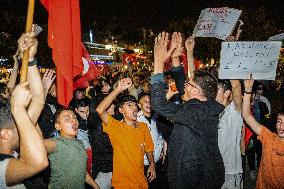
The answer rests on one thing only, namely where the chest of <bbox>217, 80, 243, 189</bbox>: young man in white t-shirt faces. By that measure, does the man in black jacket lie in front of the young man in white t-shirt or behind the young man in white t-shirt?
in front

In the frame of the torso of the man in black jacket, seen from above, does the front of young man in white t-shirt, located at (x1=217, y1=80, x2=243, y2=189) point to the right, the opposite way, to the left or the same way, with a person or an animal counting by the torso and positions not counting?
to the left

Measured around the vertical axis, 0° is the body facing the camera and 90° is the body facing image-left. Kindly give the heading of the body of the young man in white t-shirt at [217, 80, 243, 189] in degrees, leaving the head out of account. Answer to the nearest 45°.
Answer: approximately 45°

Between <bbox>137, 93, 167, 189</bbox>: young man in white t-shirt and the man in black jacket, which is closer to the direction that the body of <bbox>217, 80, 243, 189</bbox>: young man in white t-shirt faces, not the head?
the man in black jacket

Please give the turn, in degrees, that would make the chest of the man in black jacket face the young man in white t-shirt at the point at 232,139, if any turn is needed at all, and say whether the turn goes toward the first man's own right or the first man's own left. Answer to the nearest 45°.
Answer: approximately 90° to the first man's own right
